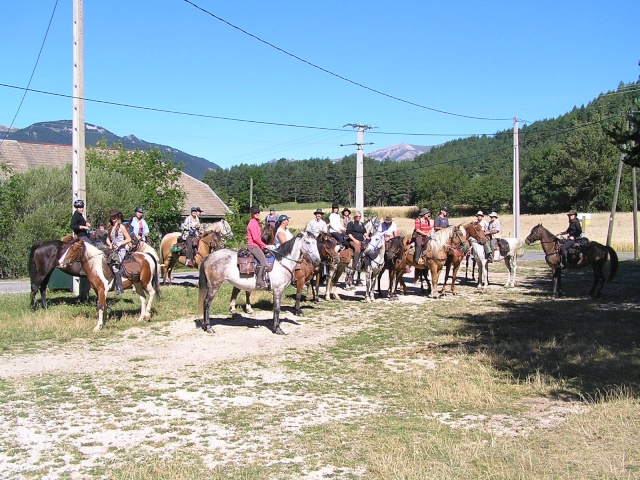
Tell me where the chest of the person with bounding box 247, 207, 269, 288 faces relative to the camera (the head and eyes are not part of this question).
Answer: to the viewer's right

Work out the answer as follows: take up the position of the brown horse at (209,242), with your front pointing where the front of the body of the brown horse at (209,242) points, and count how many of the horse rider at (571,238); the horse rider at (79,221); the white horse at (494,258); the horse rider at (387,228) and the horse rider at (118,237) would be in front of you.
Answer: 3

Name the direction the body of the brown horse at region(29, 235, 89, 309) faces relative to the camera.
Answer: to the viewer's right

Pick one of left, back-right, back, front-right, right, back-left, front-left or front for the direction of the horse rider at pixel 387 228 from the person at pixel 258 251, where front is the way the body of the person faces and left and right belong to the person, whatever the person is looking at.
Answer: front-left

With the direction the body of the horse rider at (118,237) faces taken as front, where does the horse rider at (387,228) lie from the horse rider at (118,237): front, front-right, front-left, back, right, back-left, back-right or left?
back-left

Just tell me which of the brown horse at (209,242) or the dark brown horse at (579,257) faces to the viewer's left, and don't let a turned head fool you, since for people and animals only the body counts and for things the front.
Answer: the dark brown horse

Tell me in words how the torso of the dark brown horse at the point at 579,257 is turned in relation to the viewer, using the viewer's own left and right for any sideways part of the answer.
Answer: facing to the left of the viewer

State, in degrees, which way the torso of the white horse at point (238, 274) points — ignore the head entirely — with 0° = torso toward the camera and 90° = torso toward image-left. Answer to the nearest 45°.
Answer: approximately 270°

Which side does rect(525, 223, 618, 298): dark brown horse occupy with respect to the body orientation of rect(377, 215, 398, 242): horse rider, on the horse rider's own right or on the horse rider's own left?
on the horse rider's own left

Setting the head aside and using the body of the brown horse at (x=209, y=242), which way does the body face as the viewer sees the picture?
to the viewer's right
